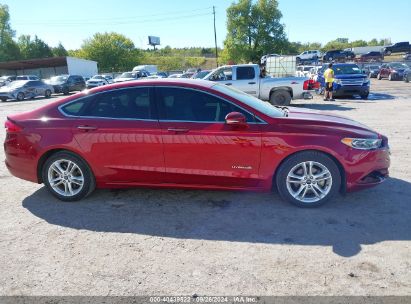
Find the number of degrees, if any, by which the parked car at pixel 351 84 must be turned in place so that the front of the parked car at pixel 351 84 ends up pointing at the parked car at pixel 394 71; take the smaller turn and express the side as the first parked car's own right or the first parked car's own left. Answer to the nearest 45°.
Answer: approximately 180°

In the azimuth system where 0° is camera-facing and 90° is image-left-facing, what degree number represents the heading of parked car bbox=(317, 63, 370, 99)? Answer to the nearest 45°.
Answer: approximately 0°

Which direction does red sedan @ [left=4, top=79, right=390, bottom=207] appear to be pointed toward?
to the viewer's right

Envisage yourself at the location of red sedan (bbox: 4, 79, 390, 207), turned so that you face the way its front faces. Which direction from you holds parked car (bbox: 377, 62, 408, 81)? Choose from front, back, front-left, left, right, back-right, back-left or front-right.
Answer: front-left

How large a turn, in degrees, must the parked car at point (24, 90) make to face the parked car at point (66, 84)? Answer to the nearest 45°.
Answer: approximately 180°

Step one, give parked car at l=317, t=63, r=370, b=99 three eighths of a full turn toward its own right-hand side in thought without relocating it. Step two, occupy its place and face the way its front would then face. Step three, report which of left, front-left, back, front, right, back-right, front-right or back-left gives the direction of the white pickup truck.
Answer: left
